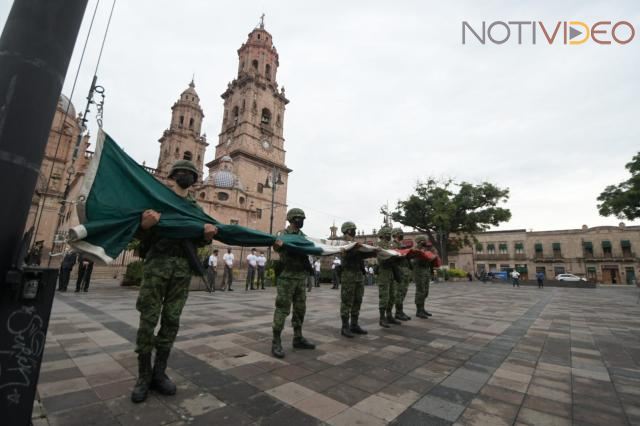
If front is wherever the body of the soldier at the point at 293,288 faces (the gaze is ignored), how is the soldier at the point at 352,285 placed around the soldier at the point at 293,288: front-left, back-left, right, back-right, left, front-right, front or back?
left

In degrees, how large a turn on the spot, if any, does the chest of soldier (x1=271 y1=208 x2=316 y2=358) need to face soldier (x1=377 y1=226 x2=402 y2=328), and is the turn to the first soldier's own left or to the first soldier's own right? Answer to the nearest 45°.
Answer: approximately 90° to the first soldier's own left

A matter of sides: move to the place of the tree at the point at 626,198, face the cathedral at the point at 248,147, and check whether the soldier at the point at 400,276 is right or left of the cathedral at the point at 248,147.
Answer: left

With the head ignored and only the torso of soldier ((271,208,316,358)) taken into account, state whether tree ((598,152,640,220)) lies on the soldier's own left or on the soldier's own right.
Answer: on the soldier's own left

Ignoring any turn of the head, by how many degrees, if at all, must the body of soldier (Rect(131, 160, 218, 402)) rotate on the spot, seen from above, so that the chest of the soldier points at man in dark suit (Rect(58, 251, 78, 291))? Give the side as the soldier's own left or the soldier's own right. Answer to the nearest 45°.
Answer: approximately 180°

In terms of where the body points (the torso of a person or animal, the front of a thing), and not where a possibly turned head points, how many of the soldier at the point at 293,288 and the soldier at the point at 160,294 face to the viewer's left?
0

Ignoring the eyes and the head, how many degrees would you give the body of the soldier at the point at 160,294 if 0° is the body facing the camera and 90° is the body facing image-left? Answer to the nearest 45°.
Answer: approximately 0°

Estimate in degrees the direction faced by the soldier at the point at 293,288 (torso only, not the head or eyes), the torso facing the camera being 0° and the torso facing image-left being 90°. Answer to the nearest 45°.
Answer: approximately 315°

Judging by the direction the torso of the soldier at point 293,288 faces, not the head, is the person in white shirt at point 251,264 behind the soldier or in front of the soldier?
behind

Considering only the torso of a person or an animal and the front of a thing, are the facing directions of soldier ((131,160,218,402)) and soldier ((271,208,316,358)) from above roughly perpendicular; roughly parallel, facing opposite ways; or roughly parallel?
roughly parallel

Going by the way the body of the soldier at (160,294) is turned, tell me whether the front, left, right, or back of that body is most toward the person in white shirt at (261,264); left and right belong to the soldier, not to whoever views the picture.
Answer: back

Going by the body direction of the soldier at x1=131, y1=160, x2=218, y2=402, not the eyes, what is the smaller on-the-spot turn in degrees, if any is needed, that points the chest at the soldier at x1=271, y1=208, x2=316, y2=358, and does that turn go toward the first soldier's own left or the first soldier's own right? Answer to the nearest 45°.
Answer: approximately 135° to the first soldier's own left

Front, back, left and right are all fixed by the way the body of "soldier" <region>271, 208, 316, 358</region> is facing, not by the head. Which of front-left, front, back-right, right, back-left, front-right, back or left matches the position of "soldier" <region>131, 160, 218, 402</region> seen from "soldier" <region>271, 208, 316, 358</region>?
right

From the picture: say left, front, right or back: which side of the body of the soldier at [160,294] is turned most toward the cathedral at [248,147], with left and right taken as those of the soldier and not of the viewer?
back
